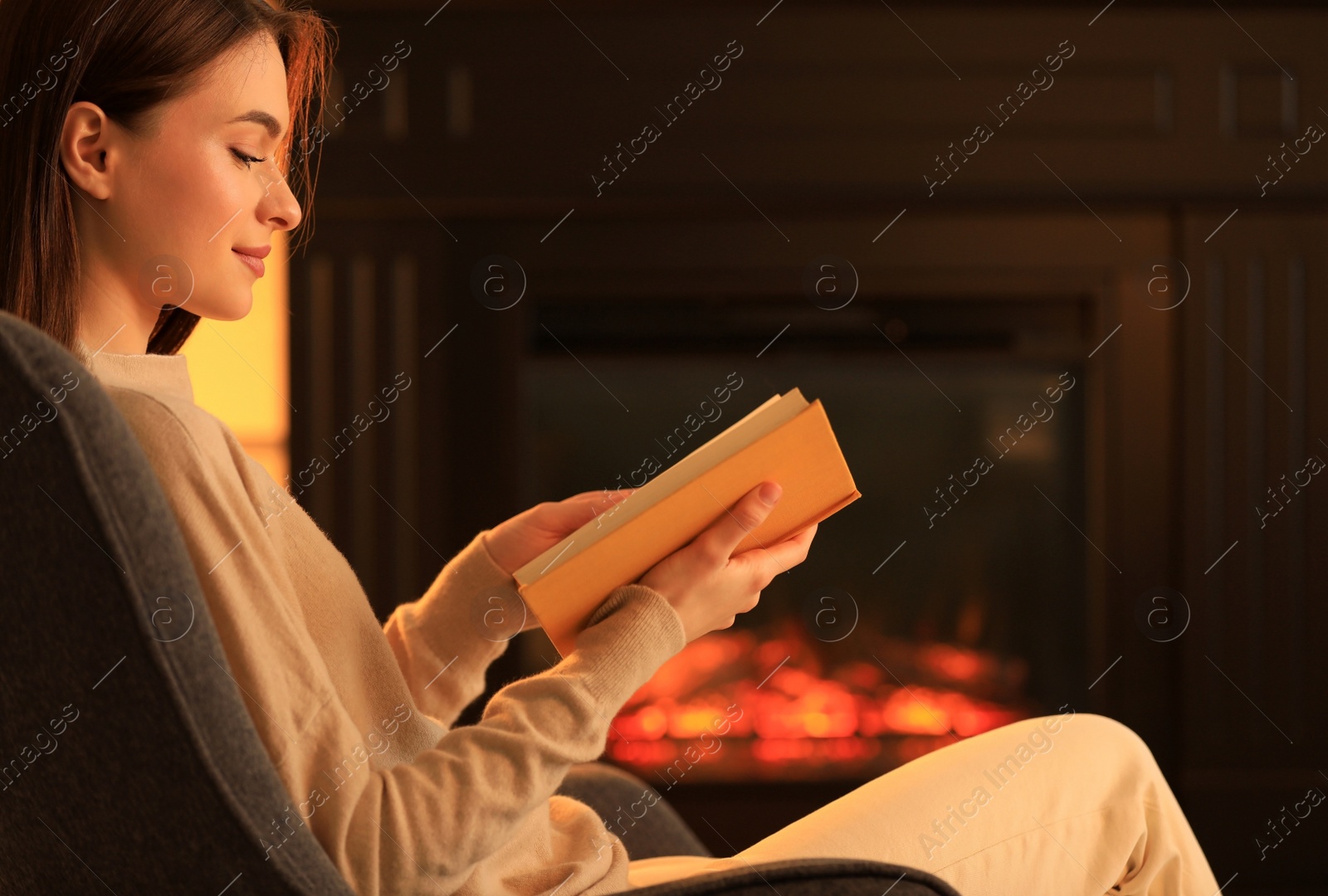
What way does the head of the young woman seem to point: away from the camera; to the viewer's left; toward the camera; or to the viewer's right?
to the viewer's right

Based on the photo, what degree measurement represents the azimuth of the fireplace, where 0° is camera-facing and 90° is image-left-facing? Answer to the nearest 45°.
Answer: approximately 0°

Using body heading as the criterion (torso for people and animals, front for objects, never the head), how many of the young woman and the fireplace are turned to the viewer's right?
1

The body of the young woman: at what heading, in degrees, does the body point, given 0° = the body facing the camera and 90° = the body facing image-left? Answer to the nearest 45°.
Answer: approximately 270°

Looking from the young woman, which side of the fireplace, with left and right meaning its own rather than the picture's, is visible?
front

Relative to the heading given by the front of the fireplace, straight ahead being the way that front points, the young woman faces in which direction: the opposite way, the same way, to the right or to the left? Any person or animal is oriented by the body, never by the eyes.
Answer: to the left
